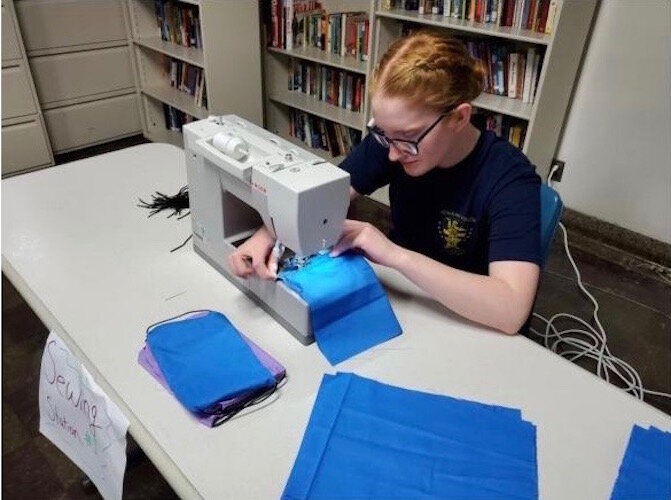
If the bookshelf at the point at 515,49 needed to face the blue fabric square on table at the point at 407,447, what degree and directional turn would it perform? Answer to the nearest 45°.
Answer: approximately 45° to its left

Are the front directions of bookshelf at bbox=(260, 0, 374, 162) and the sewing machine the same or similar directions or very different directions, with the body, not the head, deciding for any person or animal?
very different directions

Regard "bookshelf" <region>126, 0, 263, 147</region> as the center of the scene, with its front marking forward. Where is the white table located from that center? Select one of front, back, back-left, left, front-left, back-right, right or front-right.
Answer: front-left

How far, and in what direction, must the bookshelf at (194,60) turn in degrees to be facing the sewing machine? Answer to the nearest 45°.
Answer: approximately 45° to its left

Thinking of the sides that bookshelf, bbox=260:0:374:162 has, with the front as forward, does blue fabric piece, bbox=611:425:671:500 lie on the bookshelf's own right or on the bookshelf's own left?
on the bookshelf's own left

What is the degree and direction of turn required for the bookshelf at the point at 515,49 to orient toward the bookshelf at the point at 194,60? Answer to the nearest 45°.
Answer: approximately 45° to its right

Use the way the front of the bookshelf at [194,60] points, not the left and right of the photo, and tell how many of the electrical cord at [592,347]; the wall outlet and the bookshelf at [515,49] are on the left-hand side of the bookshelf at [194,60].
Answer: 3

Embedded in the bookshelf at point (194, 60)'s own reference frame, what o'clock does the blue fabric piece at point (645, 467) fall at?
The blue fabric piece is roughly at 10 o'clock from the bookshelf.

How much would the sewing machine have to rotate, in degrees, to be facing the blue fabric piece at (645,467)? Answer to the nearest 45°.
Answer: approximately 90° to its right

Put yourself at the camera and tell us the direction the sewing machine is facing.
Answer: facing away from the viewer and to the right of the viewer

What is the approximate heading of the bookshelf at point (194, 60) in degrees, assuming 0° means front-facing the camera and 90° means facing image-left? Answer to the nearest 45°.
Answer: approximately 45°

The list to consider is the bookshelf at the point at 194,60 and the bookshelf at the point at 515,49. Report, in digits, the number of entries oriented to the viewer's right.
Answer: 0

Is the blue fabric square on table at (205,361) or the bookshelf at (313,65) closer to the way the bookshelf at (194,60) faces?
the blue fabric square on table

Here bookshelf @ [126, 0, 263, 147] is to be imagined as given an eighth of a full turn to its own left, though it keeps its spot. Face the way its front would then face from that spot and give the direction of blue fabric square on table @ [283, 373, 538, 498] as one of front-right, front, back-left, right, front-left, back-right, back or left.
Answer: front

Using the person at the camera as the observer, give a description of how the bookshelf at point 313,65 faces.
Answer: facing the viewer and to the left of the viewer
